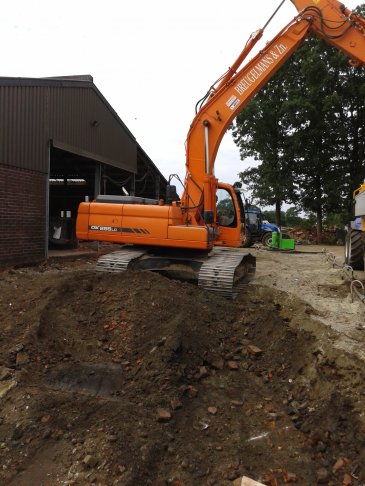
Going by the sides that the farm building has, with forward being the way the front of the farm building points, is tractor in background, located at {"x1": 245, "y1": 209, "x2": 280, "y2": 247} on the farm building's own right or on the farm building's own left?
on the farm building's own left

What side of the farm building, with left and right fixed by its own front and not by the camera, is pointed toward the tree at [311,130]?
left

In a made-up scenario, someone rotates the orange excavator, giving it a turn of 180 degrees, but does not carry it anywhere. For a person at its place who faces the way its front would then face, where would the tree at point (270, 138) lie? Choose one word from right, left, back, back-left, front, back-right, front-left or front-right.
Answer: right

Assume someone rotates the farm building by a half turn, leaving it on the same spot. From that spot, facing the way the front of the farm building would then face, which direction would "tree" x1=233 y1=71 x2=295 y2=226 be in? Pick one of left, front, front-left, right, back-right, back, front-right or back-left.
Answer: right

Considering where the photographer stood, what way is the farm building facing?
facing the viewer and to the right of the viewer

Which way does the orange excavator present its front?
to the viewer's right

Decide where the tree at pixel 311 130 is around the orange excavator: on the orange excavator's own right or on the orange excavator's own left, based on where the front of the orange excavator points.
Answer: on the orange excavator's own left
